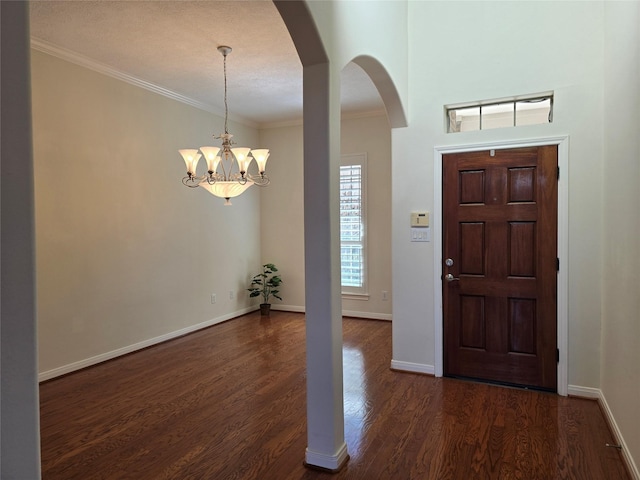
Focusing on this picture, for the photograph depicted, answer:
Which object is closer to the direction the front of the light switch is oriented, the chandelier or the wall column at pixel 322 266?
the wall column

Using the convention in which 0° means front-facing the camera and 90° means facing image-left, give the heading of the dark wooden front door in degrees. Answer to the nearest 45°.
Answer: approximately 0°

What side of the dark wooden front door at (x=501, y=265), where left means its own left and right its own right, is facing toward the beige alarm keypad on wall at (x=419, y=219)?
right

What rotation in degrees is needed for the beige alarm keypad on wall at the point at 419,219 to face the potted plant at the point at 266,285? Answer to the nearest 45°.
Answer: approximately 135° to its right

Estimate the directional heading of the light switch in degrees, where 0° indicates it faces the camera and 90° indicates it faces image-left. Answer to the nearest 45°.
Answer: approximately 0°

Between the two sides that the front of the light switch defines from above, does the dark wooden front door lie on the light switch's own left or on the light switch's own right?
on the light switch's own left
